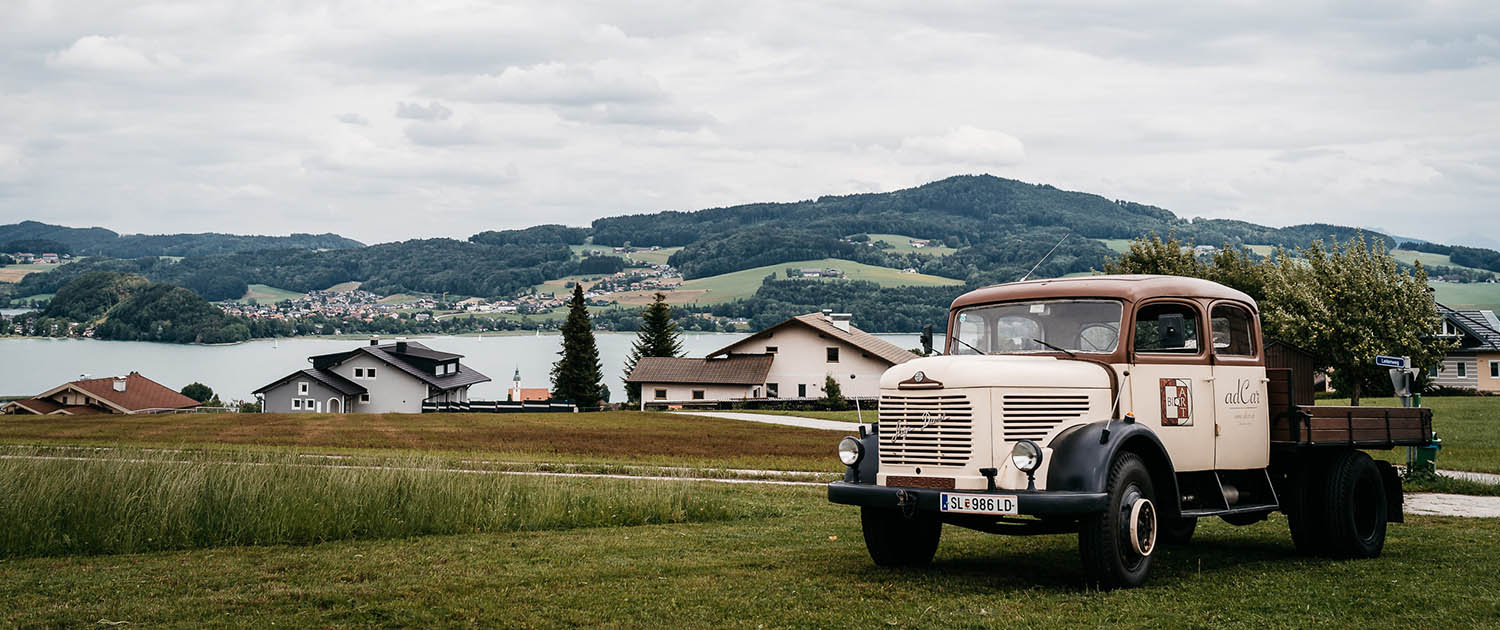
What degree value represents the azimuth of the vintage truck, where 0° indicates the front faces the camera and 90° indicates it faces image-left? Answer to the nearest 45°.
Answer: approximately 45°

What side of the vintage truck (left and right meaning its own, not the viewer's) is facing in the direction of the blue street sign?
back

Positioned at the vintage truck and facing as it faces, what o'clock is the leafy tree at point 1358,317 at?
The leafy tree is roughly at 5 o'clock from the vintage truck.
